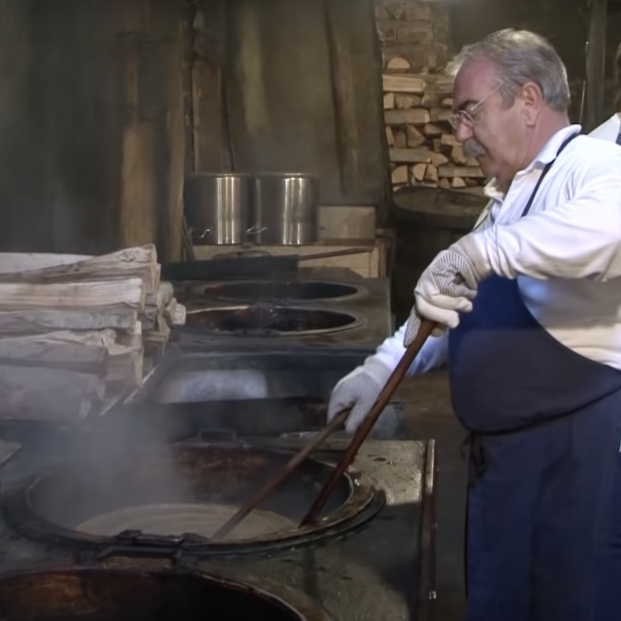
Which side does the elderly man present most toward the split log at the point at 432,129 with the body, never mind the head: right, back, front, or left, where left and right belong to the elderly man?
right

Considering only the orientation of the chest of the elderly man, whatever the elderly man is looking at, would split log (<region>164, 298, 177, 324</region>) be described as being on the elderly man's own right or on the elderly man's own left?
on the elderly man's own right

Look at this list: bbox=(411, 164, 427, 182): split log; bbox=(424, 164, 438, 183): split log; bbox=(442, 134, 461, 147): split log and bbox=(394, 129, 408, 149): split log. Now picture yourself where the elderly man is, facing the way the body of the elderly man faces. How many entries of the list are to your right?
4

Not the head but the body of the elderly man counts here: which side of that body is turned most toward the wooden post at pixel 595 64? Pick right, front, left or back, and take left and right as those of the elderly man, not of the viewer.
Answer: right

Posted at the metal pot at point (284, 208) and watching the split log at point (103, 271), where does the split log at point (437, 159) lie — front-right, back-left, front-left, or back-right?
back-left

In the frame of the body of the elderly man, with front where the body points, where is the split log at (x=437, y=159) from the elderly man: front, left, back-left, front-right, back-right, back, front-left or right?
right

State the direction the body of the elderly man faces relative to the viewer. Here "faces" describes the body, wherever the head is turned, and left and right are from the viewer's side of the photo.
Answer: facing to the left of the viewer

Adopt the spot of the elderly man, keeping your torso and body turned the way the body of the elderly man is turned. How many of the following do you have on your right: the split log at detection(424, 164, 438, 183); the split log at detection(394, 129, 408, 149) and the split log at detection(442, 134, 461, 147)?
3

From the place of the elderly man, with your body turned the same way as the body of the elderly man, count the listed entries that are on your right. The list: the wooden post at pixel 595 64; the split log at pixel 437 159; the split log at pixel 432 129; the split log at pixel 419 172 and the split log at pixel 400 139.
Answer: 5

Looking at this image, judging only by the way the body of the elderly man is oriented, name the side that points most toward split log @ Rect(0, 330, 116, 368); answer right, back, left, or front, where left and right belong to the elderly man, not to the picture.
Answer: front

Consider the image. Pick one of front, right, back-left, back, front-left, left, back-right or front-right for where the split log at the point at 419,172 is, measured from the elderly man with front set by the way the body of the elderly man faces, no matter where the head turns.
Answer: right

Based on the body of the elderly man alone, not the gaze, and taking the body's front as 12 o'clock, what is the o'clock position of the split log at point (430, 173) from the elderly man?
The split log is roughly at 3 o'clock from the elderly man.

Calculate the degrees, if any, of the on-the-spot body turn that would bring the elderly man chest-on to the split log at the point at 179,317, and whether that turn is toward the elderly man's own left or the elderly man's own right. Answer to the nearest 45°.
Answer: approximately 45° to the elderly man's own right
